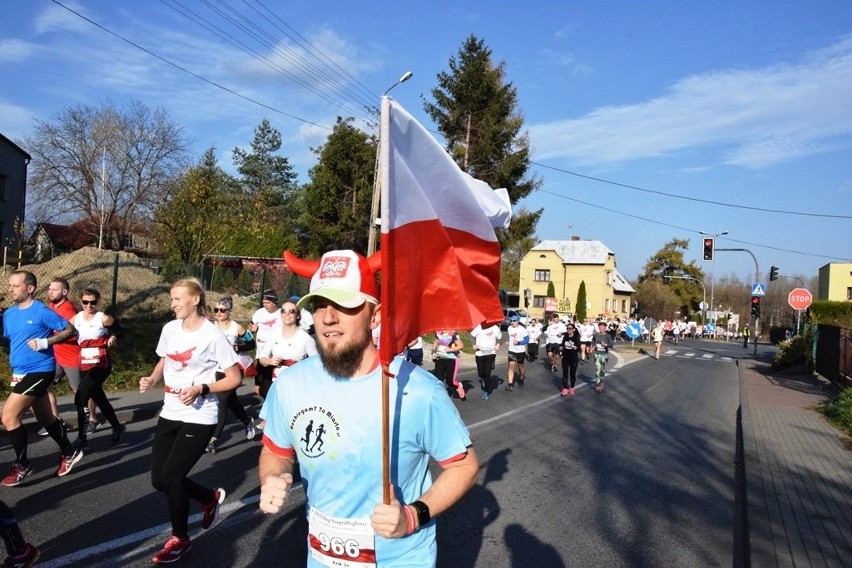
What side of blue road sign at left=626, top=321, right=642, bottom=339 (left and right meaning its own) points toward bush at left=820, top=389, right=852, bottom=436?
front

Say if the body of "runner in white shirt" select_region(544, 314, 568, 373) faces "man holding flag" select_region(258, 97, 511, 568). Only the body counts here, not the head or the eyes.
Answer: yes

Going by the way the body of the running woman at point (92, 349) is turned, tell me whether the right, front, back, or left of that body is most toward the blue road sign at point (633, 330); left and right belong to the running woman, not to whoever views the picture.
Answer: back

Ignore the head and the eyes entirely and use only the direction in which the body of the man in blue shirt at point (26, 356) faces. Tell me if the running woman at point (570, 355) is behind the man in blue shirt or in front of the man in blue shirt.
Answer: behind

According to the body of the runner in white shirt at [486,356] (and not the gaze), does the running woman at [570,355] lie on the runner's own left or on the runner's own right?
on the runner's own left

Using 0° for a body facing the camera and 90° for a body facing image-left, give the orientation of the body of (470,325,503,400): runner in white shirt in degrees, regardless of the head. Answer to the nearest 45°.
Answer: approximately 0°

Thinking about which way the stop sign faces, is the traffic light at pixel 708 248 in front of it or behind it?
behind

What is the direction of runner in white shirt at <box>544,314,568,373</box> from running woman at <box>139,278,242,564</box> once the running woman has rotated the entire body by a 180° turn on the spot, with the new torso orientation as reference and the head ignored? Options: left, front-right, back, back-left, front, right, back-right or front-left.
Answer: front

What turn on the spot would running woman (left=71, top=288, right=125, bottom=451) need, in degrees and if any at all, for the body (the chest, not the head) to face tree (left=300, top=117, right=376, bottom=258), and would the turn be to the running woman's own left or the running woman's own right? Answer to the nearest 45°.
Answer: approximately 180°

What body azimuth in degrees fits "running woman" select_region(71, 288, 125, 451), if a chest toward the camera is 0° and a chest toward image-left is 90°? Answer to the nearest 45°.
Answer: approximately 45°
